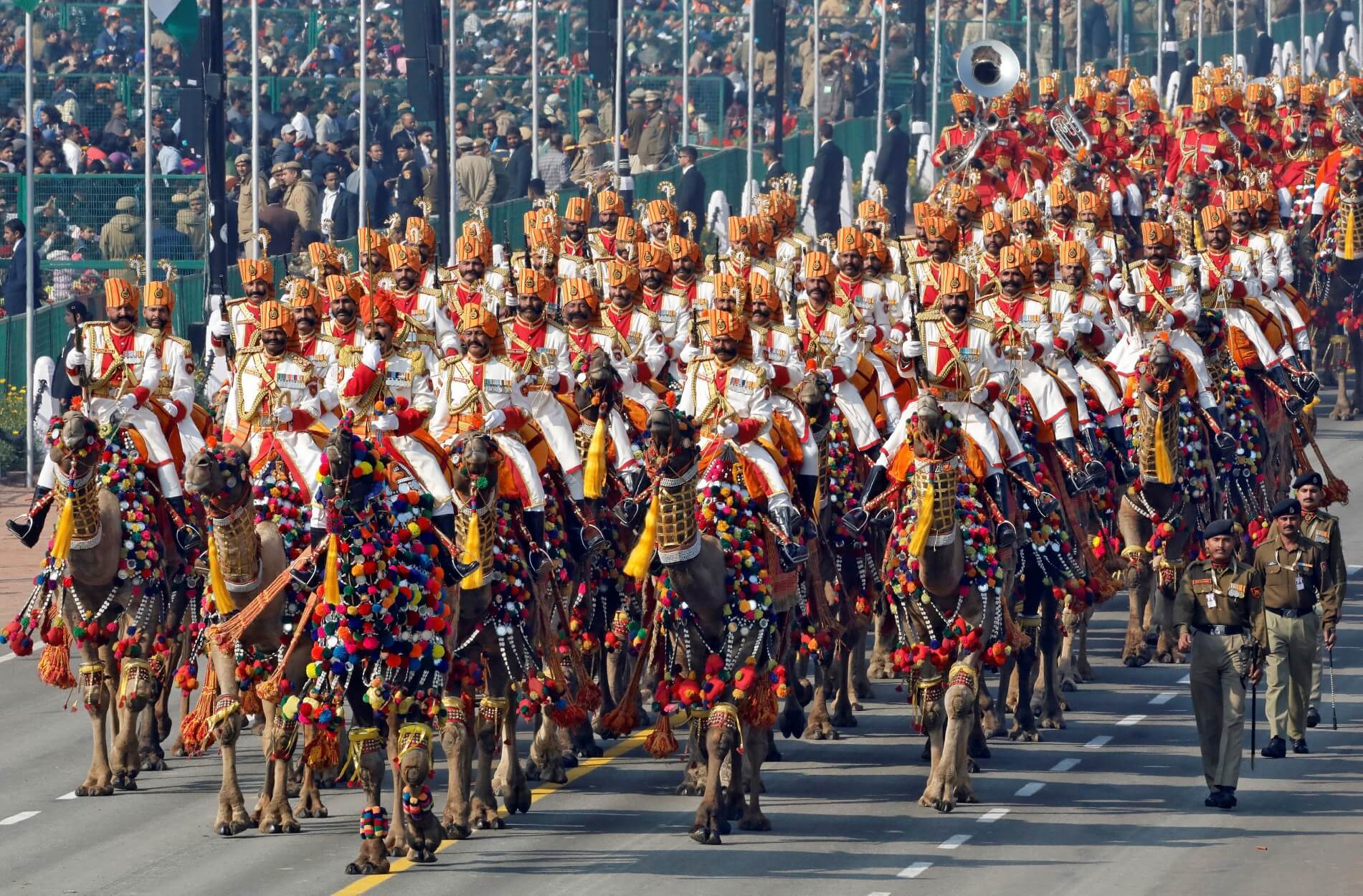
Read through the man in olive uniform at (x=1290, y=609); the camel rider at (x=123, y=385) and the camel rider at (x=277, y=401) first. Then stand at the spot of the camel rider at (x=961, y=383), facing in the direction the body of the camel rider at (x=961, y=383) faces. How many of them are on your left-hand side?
1

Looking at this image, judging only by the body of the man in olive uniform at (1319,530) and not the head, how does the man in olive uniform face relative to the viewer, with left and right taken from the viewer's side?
facing the viewer

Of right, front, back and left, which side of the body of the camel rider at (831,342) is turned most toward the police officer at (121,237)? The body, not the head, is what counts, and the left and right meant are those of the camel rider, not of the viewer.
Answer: right

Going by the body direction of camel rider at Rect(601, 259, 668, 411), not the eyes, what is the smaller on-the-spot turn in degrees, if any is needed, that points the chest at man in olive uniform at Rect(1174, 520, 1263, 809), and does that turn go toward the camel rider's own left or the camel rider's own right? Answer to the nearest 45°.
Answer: approximately 90° to the camel rider's own left

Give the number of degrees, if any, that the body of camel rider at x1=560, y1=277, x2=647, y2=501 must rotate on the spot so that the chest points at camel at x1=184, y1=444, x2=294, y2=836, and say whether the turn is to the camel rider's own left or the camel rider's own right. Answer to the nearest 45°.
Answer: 0° — they already face it

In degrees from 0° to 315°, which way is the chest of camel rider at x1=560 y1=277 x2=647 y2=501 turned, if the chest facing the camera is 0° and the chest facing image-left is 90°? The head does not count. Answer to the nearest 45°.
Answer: approximately 45°

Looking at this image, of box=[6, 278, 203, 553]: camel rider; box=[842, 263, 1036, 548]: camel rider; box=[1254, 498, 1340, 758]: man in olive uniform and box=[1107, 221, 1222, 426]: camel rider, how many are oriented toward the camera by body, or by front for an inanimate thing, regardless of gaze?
4
